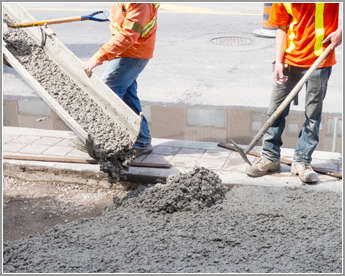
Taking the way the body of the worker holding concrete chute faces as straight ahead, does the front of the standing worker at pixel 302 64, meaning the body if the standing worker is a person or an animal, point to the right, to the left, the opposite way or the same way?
to the left

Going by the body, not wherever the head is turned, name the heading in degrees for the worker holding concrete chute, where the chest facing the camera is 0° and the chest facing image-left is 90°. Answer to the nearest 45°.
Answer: approximately 90°

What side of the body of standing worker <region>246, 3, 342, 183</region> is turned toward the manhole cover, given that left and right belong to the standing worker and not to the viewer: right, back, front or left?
back

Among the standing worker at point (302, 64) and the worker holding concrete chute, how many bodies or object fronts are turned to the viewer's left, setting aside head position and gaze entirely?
1

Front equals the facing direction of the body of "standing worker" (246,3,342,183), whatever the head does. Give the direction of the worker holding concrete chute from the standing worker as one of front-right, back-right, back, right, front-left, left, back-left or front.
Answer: right

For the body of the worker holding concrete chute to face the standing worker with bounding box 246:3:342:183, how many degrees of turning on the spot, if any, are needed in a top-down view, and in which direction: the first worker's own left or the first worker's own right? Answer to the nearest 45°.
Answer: approximately 135° to the first worker's own left

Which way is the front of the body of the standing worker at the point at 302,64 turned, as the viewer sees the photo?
toward the camera

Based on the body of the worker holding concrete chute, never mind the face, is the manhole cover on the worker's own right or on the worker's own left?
on the worker's own right
